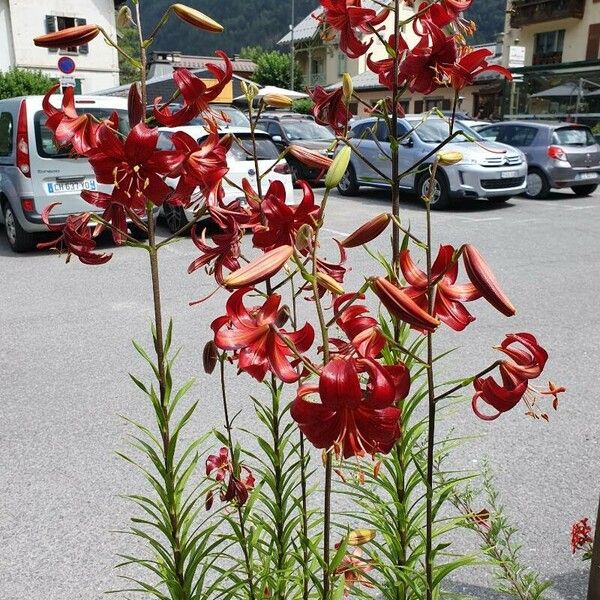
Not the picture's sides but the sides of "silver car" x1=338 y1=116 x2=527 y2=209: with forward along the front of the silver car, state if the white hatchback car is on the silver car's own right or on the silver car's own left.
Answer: on the silver car's own right

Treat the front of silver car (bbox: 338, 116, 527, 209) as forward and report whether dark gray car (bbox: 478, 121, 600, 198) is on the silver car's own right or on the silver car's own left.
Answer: on the silver car's own left

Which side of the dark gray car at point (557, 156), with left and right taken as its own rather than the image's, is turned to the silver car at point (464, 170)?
left

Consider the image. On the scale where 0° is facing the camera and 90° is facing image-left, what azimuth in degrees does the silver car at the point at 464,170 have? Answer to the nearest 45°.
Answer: approximately 315°

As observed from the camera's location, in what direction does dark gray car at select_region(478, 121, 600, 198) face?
facing away from the viewer and to the left of the viewer

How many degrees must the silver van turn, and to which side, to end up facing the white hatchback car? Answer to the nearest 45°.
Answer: approximately 135° to its right

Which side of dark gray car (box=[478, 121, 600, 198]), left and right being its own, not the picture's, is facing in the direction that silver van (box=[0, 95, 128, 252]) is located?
left

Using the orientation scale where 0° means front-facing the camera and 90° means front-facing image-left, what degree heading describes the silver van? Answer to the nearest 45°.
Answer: approximately 135°

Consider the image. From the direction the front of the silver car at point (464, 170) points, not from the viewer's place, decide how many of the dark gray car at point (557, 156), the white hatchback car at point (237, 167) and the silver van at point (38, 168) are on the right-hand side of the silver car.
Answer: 2
